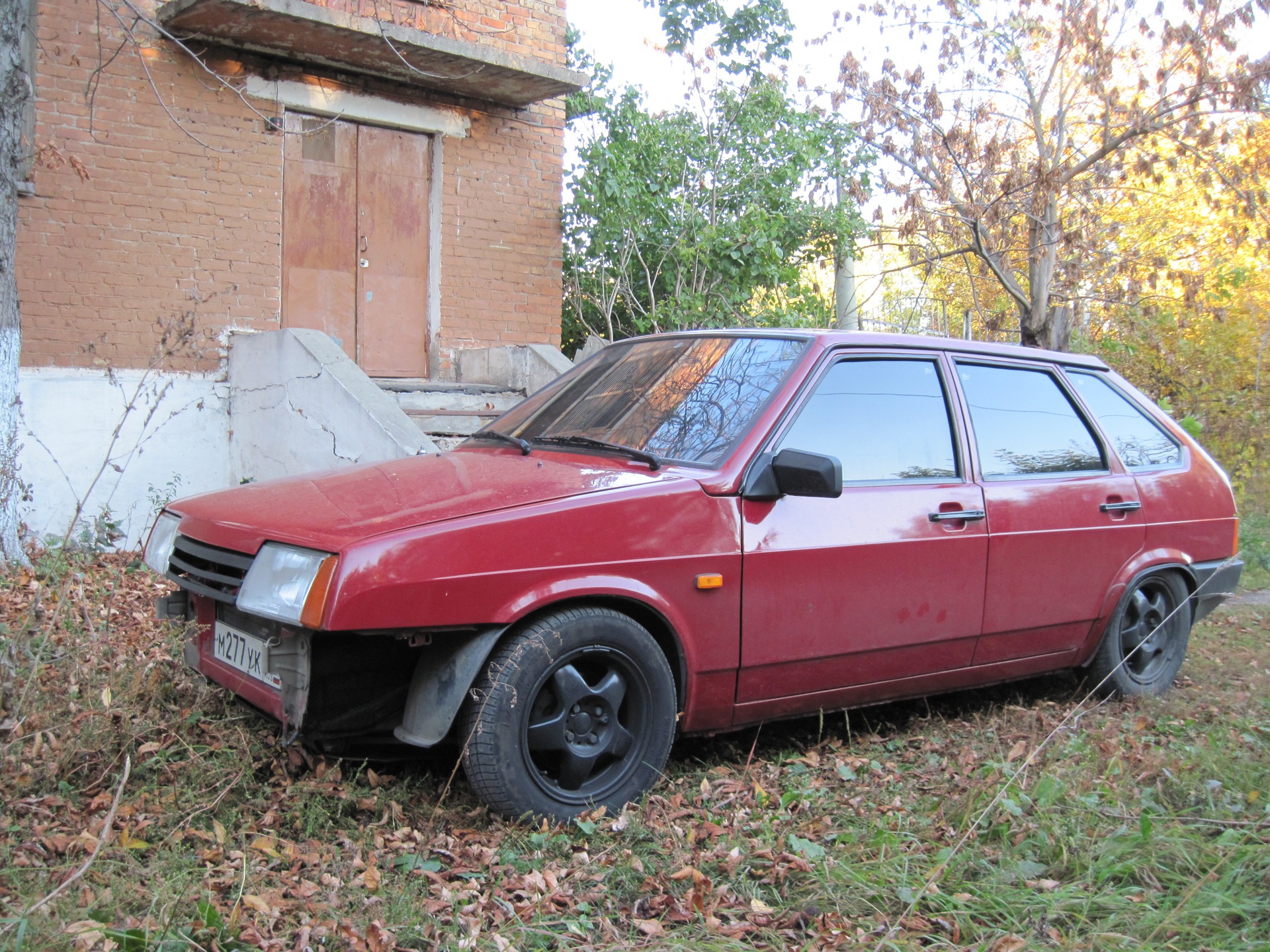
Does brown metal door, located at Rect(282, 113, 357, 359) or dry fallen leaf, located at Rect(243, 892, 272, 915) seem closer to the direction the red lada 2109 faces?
the dry fallen leaf

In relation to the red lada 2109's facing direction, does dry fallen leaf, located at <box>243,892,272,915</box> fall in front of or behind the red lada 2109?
in front

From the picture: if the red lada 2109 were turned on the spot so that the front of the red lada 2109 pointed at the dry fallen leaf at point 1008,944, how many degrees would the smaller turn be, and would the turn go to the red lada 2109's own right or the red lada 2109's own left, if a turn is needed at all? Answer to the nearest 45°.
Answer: approximately 90° to the red lada 2109's own left

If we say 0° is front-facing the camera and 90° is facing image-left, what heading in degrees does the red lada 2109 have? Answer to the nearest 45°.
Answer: approximately 45°

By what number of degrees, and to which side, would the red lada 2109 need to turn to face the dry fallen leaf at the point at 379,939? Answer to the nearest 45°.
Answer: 0° — it already faces it

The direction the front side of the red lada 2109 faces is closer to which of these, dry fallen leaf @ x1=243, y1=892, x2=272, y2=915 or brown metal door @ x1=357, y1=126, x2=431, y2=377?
the dry fallen leaf

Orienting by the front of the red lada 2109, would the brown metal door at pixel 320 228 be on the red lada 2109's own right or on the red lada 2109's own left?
on the red lada 2109's own right

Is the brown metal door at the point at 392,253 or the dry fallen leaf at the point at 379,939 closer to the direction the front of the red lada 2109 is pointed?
the dry fallen leaf
